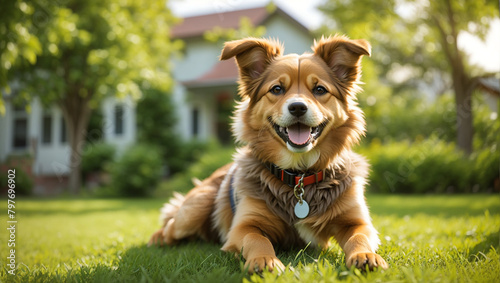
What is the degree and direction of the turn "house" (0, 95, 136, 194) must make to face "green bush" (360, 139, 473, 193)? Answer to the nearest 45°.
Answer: approximately 45° to its left

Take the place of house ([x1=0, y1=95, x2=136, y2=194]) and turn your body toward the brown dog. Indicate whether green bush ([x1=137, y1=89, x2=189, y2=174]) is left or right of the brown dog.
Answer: left

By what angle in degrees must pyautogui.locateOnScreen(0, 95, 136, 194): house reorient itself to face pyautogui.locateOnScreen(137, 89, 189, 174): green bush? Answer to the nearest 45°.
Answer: approximately 45° to its left

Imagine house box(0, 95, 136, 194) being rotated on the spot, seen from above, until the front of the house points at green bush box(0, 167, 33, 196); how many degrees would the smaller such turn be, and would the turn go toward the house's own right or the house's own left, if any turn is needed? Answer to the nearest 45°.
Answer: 0° — it already faces it

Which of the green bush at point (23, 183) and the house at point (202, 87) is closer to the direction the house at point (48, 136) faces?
the green bush

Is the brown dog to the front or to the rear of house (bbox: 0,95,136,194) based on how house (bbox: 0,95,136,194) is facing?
to the front

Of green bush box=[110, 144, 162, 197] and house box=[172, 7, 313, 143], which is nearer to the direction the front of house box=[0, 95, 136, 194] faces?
the green bush

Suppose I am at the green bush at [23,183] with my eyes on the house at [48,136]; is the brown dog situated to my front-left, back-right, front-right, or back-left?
back-right

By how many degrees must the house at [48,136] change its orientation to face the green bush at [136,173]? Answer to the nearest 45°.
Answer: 0° — it already faces it

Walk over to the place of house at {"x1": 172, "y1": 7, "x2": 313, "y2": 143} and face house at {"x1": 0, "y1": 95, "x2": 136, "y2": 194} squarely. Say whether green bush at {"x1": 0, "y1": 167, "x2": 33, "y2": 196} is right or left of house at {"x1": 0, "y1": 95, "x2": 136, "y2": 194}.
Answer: left

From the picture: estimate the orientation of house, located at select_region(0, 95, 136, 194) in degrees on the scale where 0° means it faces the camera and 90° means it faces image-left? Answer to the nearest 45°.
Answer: approximately 0°
